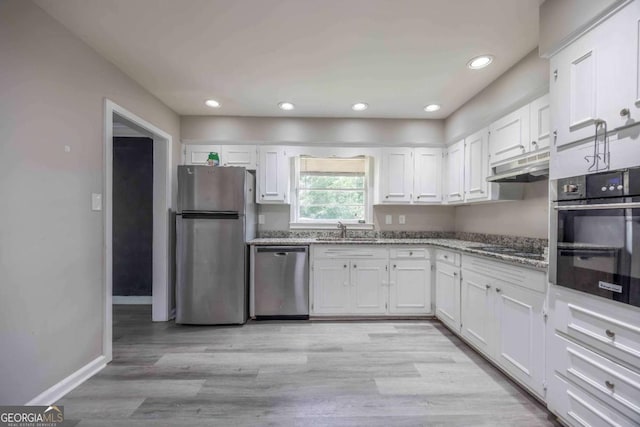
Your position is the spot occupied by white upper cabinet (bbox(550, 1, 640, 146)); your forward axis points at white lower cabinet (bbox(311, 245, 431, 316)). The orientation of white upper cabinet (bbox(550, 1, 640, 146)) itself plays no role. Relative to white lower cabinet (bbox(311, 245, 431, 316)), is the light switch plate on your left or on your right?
left

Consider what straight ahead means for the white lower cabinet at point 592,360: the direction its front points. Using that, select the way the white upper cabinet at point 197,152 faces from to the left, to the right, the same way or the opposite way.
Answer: to the left

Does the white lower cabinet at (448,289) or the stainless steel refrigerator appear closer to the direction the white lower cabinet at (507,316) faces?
the stainless steel refrigerator

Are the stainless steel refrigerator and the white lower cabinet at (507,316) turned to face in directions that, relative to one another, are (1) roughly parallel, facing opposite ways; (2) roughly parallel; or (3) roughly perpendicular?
roughly perpendicular

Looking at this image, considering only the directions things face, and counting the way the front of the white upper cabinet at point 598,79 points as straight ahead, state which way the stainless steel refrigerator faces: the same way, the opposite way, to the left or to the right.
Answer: to the left

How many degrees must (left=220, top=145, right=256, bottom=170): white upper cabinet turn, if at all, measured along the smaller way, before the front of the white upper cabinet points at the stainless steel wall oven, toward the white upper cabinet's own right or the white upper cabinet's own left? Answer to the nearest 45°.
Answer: approximately 45° to the white upper cabinet's own left

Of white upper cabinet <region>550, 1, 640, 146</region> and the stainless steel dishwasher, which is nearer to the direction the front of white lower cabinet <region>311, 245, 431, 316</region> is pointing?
the white upper cabinet
